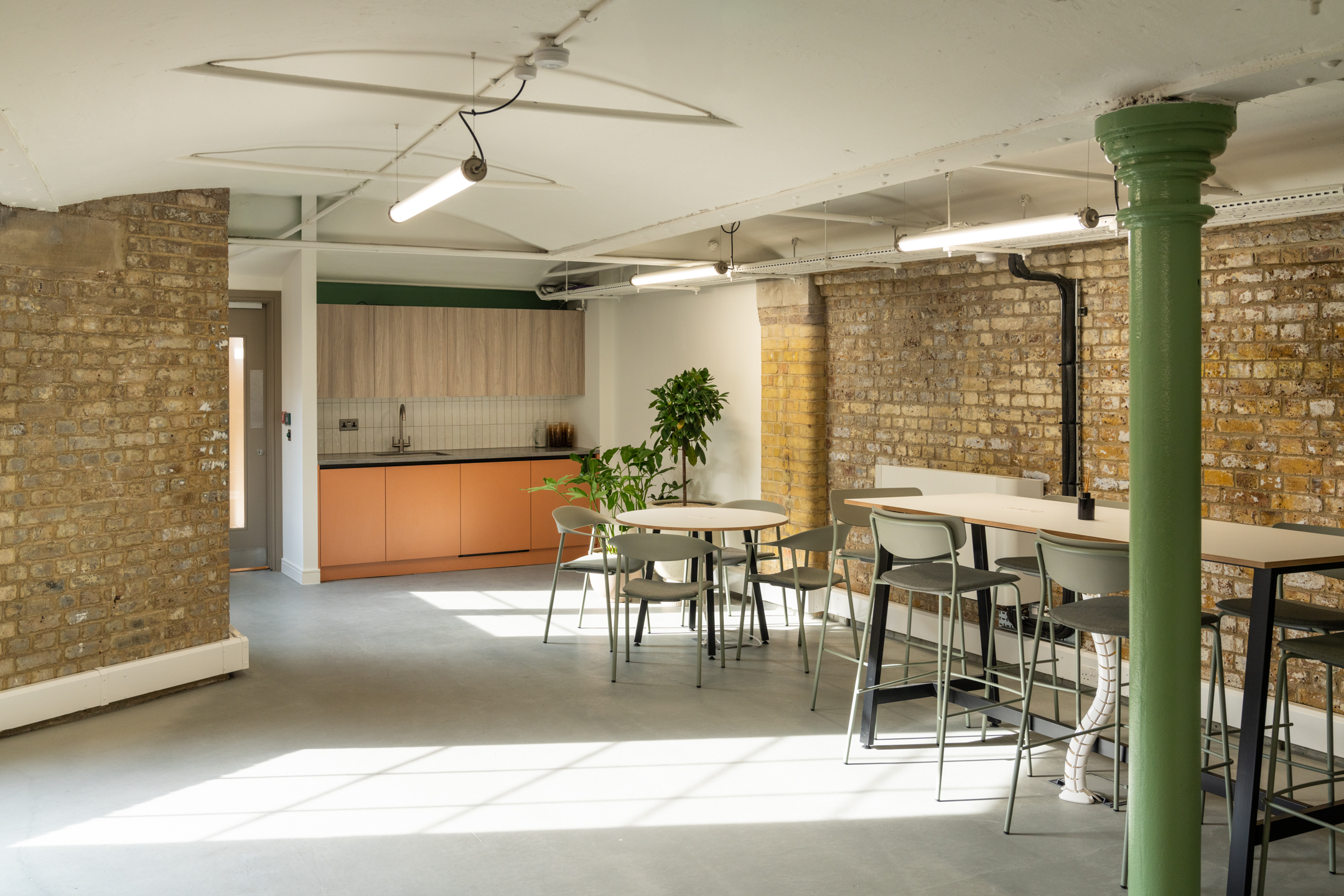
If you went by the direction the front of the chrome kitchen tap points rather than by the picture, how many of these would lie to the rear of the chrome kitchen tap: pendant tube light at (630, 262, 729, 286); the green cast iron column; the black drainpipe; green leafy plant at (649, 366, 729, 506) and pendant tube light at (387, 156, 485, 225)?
0

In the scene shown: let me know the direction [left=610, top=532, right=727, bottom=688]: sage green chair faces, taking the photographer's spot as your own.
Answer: facing away from the viewer

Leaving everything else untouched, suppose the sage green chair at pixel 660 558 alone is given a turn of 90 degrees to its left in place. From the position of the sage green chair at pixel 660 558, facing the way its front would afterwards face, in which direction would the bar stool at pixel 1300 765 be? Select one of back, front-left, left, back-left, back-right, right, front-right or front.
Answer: back-left

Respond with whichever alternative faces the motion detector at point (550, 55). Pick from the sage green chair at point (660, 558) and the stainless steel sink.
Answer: the stainless steel sink

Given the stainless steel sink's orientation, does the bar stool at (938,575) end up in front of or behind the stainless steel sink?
in front

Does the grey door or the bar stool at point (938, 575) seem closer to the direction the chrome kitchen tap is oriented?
the bar stool

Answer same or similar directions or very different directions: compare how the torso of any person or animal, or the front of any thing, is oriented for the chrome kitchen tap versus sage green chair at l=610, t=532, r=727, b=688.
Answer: very different directions

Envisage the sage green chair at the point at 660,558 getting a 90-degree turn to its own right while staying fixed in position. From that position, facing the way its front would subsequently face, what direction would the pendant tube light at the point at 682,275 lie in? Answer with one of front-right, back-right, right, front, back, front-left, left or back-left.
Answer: left

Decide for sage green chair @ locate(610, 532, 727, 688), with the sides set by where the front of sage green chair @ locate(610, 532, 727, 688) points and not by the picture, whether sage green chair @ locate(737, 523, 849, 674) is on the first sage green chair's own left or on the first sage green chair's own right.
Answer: on the first sage green chair's own right

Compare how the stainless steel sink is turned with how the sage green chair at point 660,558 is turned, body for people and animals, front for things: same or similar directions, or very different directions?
very different directions

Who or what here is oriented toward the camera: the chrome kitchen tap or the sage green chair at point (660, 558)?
the chrome kitchen tap

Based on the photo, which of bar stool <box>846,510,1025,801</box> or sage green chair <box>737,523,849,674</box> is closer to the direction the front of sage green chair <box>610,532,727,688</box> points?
the sage green chair

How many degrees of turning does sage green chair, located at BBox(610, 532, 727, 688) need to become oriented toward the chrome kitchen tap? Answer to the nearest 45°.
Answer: approximately 45° to its left

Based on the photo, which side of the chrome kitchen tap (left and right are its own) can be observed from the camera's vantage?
front

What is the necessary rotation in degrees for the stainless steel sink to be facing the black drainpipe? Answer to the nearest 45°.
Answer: approximately 45° to its left

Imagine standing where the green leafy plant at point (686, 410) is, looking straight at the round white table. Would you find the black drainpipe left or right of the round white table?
left

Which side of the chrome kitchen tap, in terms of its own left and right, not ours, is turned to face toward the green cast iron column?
front

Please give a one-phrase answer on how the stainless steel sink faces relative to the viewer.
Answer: facing the viewer
